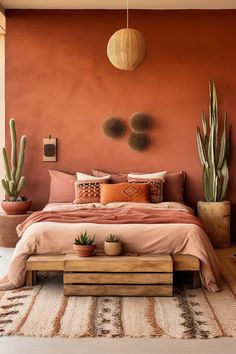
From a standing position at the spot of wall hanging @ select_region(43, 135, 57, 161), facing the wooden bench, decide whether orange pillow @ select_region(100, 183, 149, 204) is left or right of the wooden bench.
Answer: left

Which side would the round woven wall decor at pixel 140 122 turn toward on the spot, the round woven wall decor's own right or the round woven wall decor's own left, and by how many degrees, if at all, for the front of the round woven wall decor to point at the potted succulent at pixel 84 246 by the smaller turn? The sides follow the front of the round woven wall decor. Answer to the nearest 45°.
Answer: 0° — it already faces it

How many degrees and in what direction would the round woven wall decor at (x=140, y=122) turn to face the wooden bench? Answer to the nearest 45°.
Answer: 0° — it already faces it

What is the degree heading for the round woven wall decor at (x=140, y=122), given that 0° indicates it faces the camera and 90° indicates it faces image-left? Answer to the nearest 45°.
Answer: approximately 0°

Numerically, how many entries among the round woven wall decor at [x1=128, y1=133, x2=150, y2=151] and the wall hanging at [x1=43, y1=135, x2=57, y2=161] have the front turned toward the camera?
2

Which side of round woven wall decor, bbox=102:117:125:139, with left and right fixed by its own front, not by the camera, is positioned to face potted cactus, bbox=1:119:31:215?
right

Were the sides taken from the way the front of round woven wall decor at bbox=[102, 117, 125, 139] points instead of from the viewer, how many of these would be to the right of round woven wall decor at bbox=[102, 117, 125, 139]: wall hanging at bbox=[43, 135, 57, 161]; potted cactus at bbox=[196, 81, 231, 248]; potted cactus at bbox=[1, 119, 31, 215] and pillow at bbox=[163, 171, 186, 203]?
2
